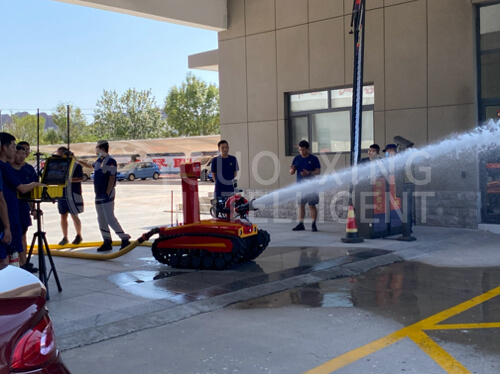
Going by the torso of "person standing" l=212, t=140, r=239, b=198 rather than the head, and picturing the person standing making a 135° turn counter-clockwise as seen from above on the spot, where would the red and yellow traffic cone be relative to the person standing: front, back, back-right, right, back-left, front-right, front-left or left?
front-right

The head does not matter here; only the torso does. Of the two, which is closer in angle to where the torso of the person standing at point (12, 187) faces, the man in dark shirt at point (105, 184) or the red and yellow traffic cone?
the red and yellow traffic cone

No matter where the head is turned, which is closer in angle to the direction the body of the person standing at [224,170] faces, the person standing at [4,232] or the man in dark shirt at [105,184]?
the person standing

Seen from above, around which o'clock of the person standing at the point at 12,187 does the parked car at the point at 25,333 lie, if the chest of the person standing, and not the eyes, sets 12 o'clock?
The parked car is roughly at 3 o'clock from the person standing.

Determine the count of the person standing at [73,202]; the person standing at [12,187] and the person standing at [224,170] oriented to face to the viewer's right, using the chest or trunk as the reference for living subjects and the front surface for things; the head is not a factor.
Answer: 1

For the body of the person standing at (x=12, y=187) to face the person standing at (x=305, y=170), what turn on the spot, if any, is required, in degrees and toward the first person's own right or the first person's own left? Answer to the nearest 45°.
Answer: approximately 45° to the first person's own left

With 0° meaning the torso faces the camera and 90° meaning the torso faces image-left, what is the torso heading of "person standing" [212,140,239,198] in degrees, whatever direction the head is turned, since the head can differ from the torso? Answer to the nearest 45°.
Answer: approximately 0°

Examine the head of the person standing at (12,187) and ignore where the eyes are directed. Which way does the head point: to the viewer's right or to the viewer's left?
to the viewer's right

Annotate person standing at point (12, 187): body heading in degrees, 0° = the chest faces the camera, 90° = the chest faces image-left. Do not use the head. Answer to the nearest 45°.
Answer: approximately 270°

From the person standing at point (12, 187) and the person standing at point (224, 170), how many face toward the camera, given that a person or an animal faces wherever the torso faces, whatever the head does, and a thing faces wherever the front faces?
1

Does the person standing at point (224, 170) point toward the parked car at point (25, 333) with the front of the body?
yes
